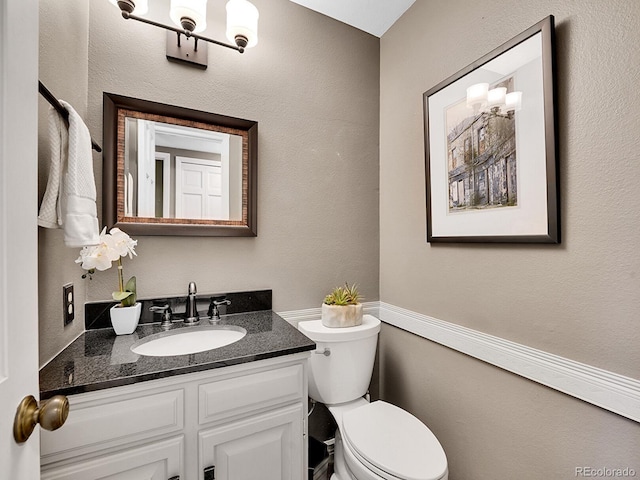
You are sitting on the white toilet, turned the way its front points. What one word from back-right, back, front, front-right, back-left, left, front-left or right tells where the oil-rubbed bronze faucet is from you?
back-right

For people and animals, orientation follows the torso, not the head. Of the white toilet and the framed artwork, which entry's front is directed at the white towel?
the framed artwork

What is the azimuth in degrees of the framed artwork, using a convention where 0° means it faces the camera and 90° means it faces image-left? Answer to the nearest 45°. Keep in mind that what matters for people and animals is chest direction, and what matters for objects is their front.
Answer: approximately 45°

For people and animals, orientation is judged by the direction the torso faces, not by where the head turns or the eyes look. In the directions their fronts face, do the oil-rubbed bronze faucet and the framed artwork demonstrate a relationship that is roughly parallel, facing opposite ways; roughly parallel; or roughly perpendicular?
roughly perpendicular

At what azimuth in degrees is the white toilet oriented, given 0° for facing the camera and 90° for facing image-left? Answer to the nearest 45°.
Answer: approximately 315°

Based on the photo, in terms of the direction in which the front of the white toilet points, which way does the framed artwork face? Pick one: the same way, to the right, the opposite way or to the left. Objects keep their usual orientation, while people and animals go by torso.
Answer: to the right

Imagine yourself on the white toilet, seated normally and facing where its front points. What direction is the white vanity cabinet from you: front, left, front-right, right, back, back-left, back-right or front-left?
right

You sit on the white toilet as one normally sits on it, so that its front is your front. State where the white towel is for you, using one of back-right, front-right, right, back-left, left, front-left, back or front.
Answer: right

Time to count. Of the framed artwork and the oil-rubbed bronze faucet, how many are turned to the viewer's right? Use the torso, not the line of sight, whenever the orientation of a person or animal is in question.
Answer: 0

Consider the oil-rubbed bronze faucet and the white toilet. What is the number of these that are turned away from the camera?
0

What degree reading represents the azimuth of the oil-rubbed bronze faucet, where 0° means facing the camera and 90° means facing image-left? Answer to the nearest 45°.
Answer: approximately 0°

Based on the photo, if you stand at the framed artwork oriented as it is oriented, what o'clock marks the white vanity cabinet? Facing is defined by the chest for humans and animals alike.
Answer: The white vanity cabinet is roughly at 12 o'clock from the framed artwork.
